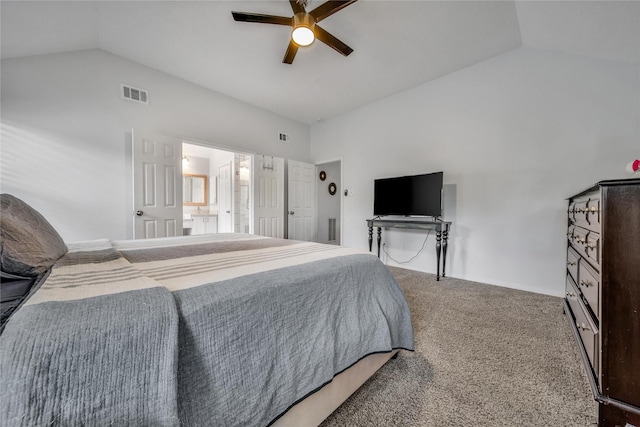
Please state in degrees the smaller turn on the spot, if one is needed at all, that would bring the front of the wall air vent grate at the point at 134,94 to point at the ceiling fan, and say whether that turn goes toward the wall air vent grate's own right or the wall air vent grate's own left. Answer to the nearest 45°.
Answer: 0° — it already faces it

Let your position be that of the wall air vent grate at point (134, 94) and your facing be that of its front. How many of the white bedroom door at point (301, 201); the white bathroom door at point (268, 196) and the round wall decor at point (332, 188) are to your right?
0

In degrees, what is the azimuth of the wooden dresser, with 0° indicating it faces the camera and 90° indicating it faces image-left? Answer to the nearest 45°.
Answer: approximately 90°

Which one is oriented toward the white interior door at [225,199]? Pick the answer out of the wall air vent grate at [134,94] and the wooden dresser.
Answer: the wooden dresser

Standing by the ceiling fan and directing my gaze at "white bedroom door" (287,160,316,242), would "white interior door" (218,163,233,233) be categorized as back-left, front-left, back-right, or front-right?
front-left

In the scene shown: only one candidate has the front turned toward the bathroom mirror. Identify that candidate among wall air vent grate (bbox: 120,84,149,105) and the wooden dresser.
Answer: the wooden dresser

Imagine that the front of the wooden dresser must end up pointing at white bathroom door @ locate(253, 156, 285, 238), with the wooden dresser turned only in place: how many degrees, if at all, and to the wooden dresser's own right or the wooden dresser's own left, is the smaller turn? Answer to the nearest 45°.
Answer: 0° — it already faces it

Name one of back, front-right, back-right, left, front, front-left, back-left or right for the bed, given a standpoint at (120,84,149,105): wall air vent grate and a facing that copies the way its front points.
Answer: front-right

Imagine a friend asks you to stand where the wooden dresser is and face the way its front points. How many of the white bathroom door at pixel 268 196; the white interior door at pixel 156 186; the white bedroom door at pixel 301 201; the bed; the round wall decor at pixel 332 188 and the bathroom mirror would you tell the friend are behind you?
0

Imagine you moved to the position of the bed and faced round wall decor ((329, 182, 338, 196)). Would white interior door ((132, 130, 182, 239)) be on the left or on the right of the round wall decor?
left

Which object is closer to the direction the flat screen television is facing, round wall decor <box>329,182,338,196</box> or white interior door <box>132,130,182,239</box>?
the white interior door

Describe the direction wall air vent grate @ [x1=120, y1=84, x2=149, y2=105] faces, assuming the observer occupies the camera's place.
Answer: facing the viewer and to the right of the viewer

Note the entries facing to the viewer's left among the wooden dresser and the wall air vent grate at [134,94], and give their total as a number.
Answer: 1

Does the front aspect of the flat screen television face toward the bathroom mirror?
no

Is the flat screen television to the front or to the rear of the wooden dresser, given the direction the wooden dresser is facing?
to the front

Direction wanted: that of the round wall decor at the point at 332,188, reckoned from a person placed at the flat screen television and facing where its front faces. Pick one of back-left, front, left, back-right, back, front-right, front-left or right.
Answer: right

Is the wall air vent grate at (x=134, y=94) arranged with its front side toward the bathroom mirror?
no

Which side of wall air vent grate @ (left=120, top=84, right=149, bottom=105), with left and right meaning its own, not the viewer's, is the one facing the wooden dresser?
front

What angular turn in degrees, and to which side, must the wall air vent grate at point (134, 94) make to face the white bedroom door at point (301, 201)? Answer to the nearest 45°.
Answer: approximately 45° to its left

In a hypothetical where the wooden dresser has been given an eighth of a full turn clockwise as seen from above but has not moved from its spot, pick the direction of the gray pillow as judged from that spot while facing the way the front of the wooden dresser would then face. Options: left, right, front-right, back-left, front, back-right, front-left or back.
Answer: left

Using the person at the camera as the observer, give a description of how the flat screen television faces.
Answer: facing the viewer and to the left of the viewer

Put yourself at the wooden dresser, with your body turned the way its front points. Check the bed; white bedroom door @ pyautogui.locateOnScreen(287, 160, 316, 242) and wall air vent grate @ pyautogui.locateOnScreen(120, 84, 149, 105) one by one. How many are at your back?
0
